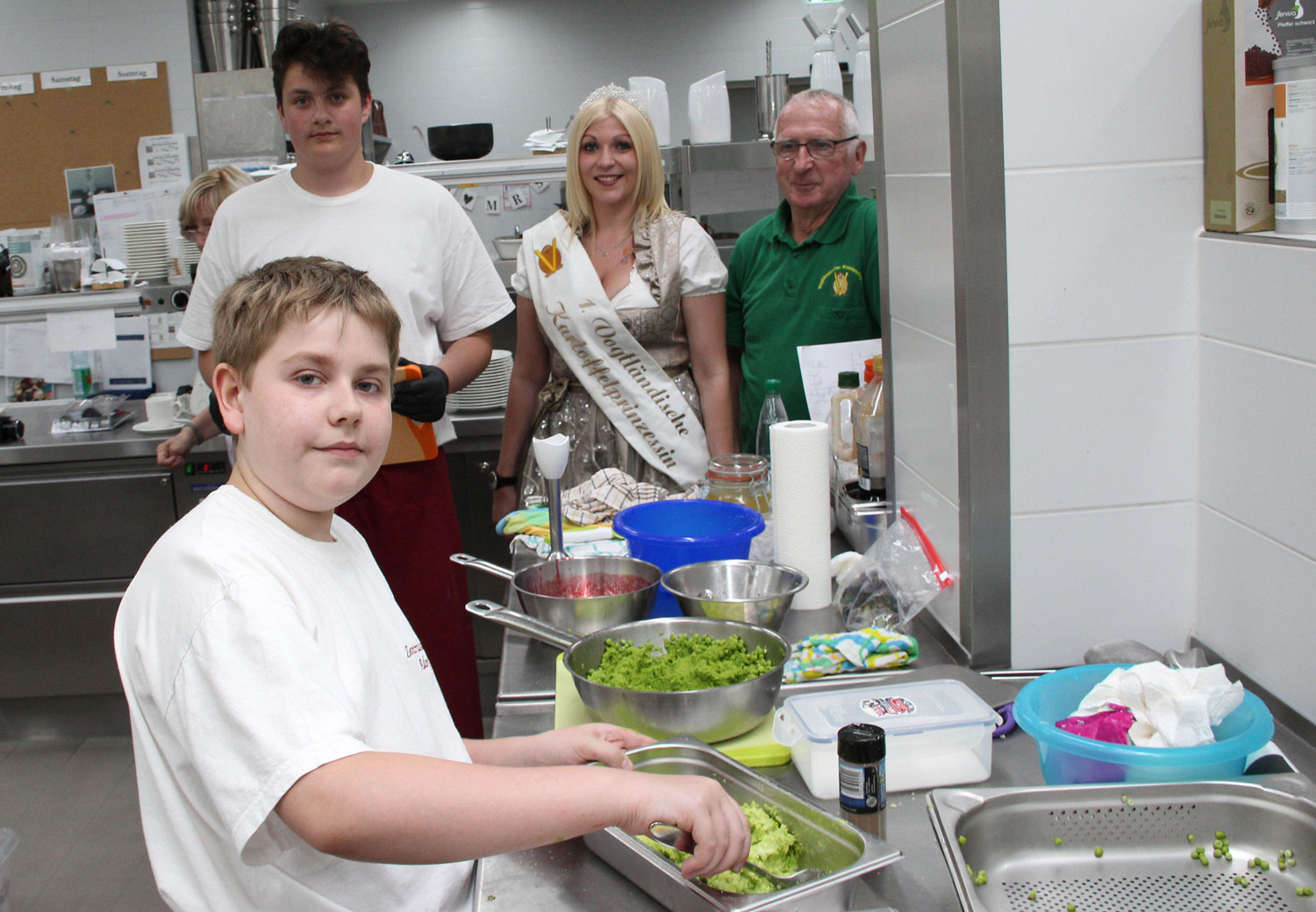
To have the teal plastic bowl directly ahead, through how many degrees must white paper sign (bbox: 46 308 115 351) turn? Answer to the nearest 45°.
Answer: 0° — it already faces it

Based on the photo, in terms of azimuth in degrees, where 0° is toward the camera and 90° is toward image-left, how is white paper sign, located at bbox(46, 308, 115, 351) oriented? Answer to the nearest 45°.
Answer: approximately 0°

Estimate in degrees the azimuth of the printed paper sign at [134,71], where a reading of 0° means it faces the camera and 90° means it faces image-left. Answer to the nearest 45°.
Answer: approximately 0°

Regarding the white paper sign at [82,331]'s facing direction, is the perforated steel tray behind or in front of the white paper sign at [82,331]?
in front

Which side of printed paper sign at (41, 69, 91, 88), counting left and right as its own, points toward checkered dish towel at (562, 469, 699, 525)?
front
